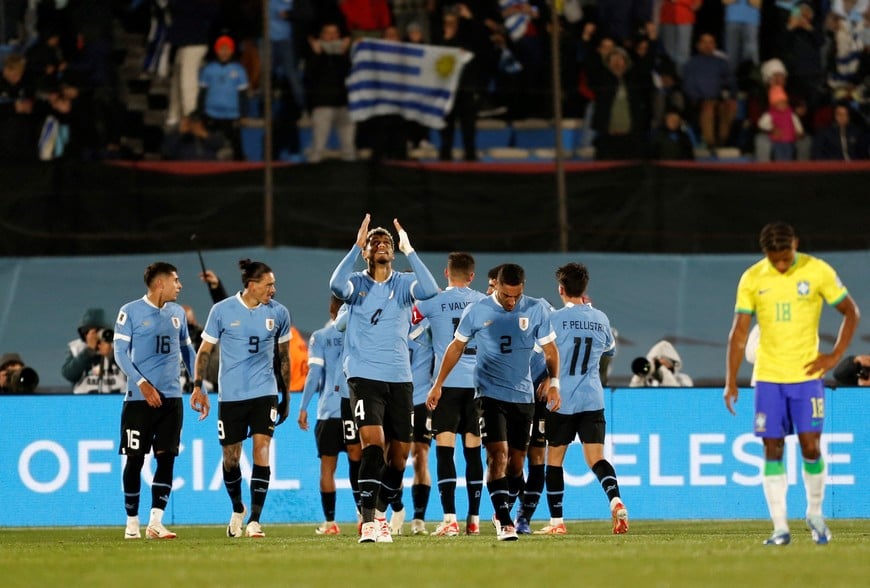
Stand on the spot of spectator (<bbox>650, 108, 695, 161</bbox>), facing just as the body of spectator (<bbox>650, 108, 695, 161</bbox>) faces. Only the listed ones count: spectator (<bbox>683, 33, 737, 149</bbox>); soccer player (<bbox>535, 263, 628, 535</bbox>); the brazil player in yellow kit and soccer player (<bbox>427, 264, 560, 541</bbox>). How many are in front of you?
3

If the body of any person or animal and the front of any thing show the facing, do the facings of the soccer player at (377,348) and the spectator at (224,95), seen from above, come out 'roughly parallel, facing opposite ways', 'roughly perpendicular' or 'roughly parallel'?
roughly parallel

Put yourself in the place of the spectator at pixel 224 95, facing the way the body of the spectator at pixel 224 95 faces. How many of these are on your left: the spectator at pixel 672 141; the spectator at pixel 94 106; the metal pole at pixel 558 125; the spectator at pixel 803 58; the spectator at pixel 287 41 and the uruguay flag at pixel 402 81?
5

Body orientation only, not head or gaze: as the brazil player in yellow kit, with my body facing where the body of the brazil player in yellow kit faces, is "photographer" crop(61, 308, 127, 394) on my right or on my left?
on my right

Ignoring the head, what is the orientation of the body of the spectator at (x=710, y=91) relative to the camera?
toward the camera

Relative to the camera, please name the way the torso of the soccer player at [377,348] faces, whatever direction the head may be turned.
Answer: toward the camera

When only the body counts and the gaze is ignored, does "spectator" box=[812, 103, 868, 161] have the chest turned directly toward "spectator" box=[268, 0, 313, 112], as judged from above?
no

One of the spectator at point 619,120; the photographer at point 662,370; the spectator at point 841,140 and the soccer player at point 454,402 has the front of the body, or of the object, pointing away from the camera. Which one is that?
the soccer player

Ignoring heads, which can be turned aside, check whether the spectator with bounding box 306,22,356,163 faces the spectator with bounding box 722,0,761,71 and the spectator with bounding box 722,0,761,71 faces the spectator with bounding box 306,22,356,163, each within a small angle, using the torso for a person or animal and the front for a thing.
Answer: no

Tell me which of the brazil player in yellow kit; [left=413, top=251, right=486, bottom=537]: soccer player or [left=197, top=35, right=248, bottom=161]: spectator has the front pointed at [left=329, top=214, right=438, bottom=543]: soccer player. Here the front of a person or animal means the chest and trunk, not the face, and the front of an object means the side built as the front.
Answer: the spectator

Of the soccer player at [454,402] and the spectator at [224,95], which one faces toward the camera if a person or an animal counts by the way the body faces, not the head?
the spectator

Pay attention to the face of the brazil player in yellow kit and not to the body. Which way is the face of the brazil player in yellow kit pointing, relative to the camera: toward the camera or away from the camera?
toward the camera

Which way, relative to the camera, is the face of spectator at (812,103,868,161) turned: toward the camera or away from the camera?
toward the camera

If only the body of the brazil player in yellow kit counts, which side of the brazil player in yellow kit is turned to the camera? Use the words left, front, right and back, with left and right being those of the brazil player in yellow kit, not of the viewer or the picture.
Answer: front

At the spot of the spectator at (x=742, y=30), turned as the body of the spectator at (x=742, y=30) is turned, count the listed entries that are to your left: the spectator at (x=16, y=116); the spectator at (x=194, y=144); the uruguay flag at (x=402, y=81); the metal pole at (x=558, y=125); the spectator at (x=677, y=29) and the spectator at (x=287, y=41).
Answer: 0

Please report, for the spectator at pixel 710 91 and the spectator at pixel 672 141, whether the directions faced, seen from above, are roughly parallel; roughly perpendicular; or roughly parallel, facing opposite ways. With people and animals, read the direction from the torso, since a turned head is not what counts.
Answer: roughly parallel

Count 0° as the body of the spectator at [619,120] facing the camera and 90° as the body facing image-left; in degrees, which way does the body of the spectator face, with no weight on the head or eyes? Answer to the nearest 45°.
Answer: approximately 0°

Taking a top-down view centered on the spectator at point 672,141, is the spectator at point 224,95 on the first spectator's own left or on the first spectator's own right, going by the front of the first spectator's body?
on the first spectator's own right

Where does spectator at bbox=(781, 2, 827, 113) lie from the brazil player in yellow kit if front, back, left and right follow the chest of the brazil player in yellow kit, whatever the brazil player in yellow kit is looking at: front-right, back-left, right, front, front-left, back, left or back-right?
back
